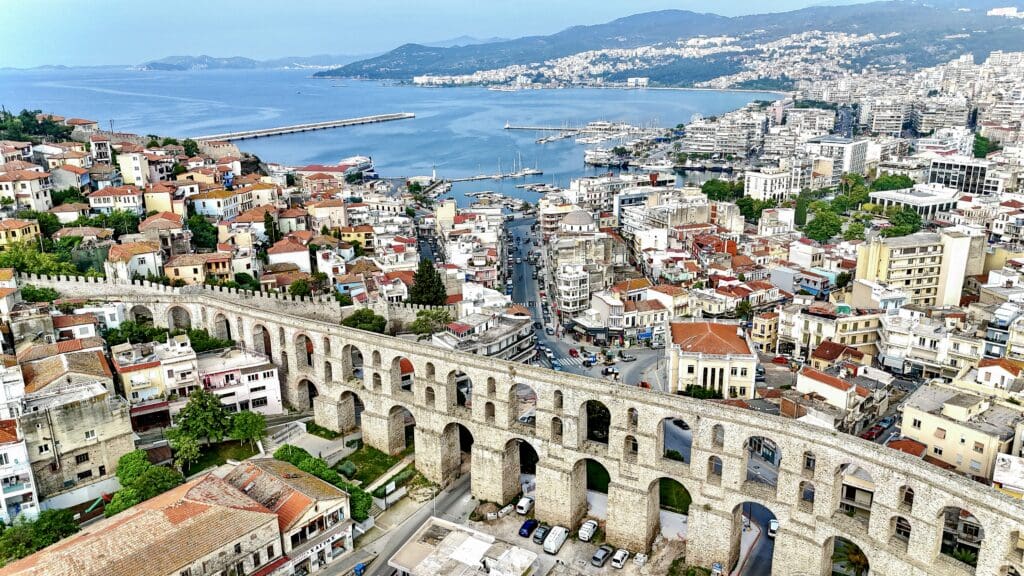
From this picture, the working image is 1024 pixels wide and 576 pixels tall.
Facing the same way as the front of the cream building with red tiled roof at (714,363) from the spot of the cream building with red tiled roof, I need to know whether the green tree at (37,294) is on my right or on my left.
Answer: on my right

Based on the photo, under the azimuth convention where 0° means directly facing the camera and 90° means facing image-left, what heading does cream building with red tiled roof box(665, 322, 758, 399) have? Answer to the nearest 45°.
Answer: approximately 0°

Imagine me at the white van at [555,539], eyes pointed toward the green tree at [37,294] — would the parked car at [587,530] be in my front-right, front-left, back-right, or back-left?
back-right

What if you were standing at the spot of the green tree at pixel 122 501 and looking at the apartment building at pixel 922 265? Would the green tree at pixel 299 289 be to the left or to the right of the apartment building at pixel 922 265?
left

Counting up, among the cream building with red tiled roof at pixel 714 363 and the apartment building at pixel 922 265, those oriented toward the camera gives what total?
2

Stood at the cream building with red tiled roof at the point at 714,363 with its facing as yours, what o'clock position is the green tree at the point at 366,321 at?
The green tree is roughly at 3 o'clock from the cream building with red tiled roof.

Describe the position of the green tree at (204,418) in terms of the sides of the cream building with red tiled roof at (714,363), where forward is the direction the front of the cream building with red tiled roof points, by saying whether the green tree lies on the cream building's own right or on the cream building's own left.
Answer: on the cream building's own right

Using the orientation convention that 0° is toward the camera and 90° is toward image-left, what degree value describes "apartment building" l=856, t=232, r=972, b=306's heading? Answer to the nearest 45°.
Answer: approximately 0°

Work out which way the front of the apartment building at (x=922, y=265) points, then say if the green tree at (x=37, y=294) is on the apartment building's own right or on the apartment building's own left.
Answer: on the apartment building's own right

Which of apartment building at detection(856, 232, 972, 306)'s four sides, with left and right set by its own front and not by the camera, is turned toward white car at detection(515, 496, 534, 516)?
front

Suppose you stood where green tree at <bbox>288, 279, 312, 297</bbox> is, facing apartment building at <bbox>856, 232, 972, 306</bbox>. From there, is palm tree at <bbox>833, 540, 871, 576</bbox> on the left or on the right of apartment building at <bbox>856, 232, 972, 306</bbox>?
right

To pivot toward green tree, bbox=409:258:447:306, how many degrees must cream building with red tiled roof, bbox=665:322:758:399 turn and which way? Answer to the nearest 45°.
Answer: approximately 90° to its right
